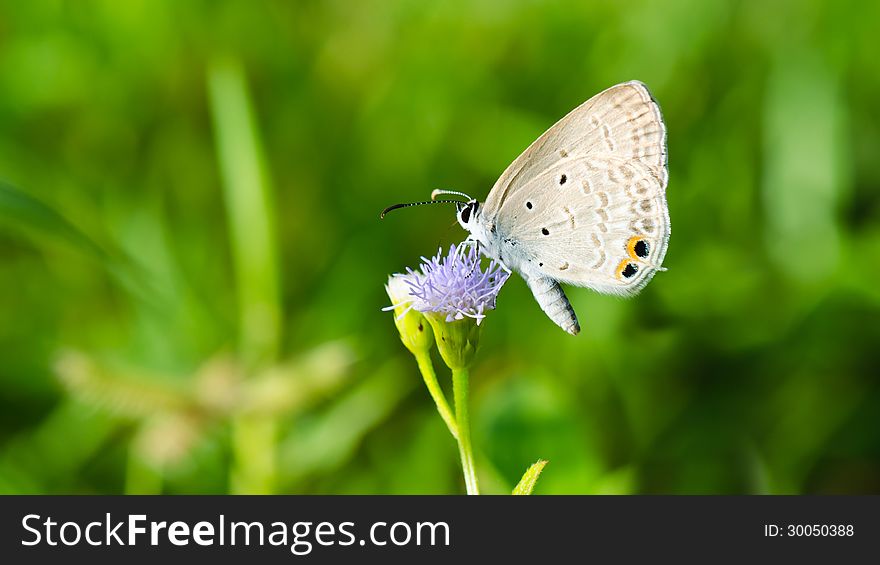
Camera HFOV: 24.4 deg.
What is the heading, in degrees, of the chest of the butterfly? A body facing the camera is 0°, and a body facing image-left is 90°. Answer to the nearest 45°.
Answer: approximately 90°
